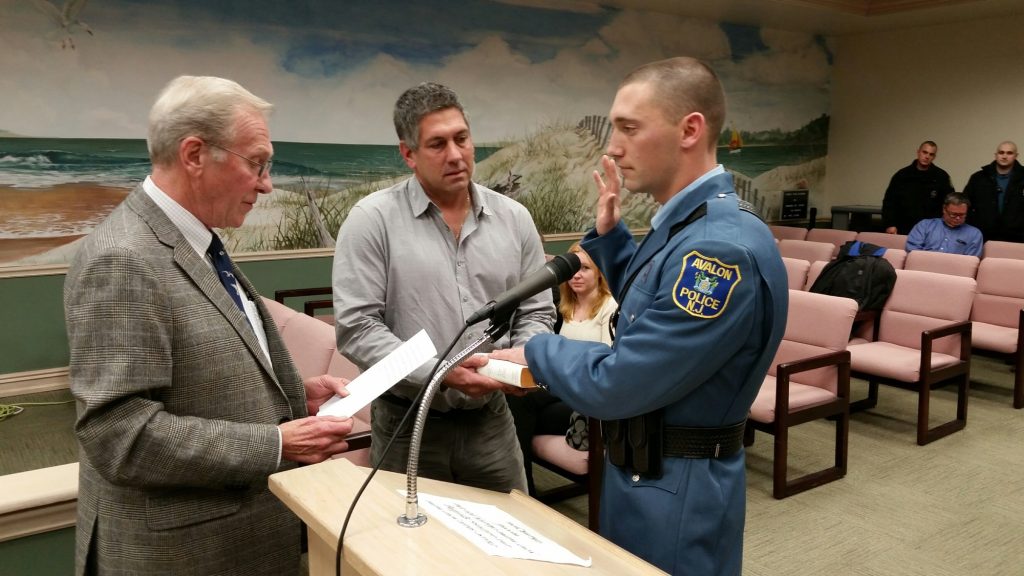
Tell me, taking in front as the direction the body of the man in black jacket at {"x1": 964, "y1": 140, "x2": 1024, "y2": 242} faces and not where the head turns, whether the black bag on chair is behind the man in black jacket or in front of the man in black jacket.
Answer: in front

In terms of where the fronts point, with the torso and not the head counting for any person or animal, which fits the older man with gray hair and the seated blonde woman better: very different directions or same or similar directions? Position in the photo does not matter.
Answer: very different directions

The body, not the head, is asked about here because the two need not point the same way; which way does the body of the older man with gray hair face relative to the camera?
to the viewer's right

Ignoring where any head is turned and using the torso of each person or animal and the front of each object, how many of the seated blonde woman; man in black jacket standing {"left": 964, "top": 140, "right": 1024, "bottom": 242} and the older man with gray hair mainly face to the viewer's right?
1

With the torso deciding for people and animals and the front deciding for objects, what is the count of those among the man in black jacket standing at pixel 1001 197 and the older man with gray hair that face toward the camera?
1

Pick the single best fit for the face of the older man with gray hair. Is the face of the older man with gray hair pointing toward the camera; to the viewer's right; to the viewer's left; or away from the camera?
to the viewer's right

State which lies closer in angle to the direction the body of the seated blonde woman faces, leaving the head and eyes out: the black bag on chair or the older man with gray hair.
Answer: the older man with gray hair

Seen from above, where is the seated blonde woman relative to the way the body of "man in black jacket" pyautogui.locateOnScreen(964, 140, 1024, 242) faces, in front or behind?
in front

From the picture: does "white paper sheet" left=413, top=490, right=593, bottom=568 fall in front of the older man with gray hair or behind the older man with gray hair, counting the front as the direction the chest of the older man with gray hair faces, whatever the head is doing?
in front
